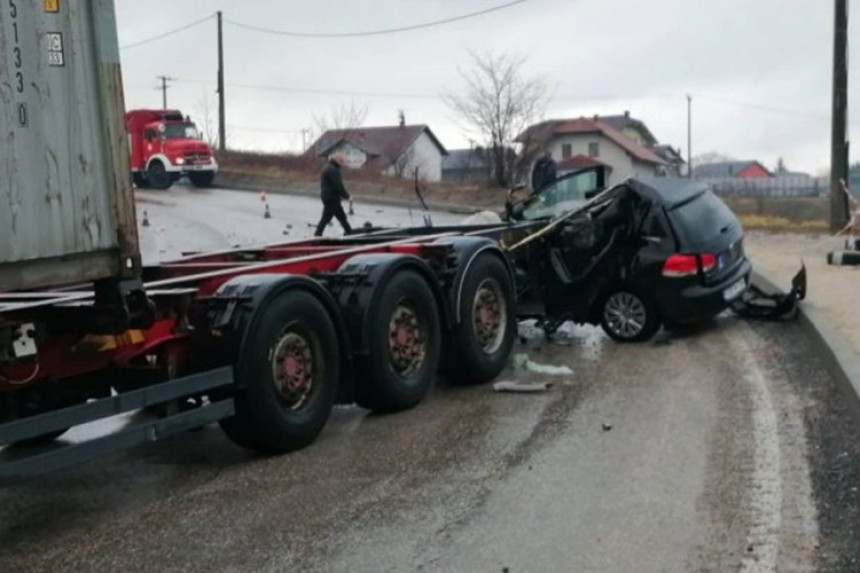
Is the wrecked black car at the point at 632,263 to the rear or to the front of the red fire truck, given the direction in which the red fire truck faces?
to the front

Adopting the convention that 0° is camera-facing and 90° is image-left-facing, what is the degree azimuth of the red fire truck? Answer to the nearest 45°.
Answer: approximately 315°

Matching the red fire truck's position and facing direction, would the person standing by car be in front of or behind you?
in front

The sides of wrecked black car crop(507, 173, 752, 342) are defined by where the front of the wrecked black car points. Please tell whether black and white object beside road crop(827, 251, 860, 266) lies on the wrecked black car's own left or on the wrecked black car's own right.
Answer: on the wrecked black car's own right

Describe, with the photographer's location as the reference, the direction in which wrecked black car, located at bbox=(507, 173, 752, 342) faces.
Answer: facing away from the viewer and to the left of the viewer

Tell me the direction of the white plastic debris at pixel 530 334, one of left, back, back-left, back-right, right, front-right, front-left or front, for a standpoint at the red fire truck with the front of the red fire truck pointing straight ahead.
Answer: front-right
